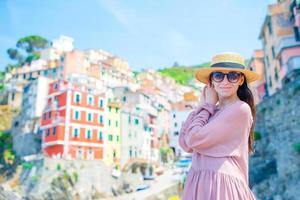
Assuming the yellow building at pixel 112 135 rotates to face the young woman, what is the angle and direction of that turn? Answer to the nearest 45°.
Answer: approximately 45° to its right

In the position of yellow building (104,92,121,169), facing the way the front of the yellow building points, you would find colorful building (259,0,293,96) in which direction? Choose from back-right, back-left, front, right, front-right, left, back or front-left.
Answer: front

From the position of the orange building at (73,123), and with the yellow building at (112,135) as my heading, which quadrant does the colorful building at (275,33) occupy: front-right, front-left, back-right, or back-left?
front-right

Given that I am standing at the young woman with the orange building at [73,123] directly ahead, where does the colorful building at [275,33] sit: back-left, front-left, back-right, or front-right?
front-right

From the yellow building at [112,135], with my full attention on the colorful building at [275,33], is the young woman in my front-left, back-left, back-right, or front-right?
front-right

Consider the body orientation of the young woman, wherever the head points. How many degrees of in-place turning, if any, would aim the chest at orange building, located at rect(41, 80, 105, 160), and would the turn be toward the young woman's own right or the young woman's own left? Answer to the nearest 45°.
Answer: approximately 90° to the young woman's own right

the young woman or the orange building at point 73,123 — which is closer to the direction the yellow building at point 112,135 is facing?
the young woman

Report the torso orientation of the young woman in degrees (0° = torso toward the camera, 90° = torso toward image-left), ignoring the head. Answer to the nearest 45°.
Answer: approximately 45°

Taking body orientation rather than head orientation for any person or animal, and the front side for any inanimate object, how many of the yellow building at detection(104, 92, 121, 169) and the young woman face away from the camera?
0

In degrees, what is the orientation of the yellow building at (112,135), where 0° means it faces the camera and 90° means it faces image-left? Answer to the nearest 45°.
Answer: approximately 315°

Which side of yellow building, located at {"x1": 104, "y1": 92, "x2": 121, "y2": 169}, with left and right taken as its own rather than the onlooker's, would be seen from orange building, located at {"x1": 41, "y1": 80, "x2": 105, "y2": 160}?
right

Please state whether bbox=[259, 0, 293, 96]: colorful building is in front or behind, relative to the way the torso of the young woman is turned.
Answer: behind
